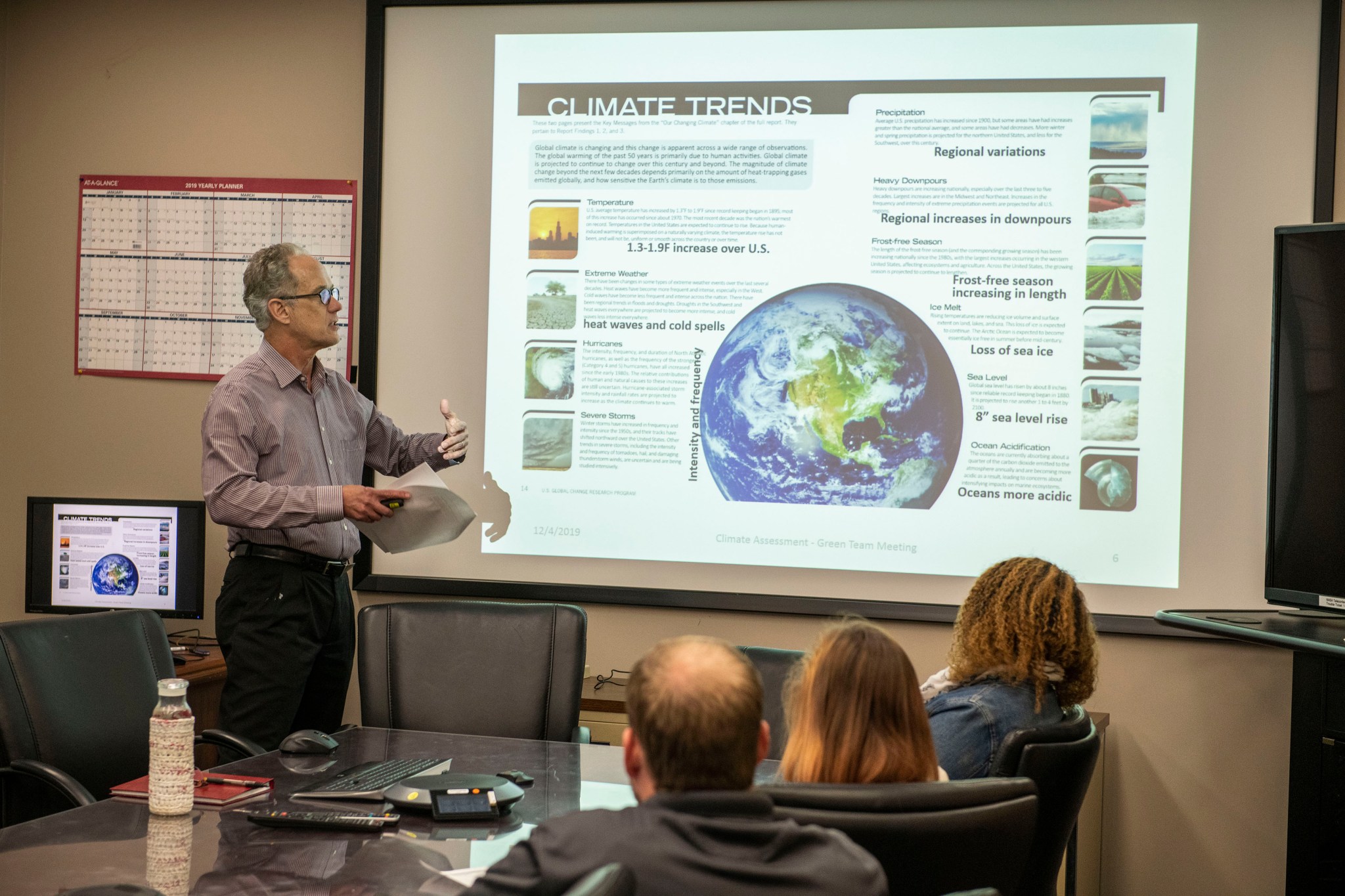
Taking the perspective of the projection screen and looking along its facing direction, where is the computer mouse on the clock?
The computer mouse is roughly at 1 o'clock from the projection screen.

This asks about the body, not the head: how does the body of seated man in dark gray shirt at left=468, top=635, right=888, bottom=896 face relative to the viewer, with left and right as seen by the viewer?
facing away from the viewer

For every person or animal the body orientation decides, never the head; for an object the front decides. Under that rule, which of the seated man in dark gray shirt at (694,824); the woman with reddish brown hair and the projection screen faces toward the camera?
the projection screen

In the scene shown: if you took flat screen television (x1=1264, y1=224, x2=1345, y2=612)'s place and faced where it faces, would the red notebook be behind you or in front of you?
in front

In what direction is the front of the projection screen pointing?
toward the camera

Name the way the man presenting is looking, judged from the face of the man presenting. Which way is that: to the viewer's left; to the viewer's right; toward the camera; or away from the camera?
to the viewer's right

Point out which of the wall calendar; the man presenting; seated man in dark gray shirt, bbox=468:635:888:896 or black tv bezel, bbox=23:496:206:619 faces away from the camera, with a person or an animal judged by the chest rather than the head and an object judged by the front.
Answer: the seated man in dark gray shirt

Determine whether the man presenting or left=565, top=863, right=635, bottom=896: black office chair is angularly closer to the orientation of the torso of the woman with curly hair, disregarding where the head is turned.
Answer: the man presenting

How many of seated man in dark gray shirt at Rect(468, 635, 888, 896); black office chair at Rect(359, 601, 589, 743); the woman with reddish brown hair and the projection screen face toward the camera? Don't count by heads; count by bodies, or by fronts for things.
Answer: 2

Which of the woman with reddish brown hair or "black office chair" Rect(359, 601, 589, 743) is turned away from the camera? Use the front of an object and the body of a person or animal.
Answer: the woman with reddish brown hair

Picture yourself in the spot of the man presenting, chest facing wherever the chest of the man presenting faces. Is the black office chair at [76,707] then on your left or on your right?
on your right

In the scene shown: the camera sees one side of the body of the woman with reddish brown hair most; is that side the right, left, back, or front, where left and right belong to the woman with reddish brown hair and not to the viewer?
back

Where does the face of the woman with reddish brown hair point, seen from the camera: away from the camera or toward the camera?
away from the camera

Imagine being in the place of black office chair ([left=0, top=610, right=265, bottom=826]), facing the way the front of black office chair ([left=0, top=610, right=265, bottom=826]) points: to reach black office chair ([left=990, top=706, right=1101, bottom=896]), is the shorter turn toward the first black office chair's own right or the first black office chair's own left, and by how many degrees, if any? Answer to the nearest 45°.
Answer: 0° — it already faces it

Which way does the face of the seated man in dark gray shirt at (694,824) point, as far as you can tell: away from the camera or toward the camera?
away from the camera

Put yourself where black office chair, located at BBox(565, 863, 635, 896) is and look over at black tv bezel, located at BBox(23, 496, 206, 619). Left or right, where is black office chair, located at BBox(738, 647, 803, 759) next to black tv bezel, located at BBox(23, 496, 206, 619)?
right
